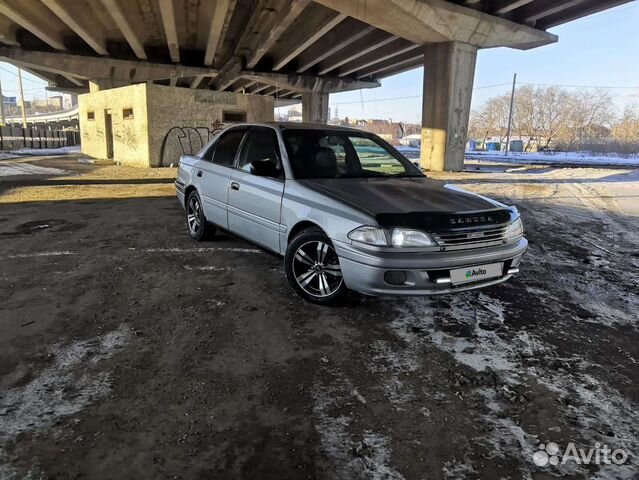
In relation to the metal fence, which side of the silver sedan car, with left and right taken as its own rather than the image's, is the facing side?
back

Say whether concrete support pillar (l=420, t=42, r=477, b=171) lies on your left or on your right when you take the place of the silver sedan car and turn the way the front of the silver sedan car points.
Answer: on your left

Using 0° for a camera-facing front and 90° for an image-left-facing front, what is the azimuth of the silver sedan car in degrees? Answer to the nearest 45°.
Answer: approximately 315°
